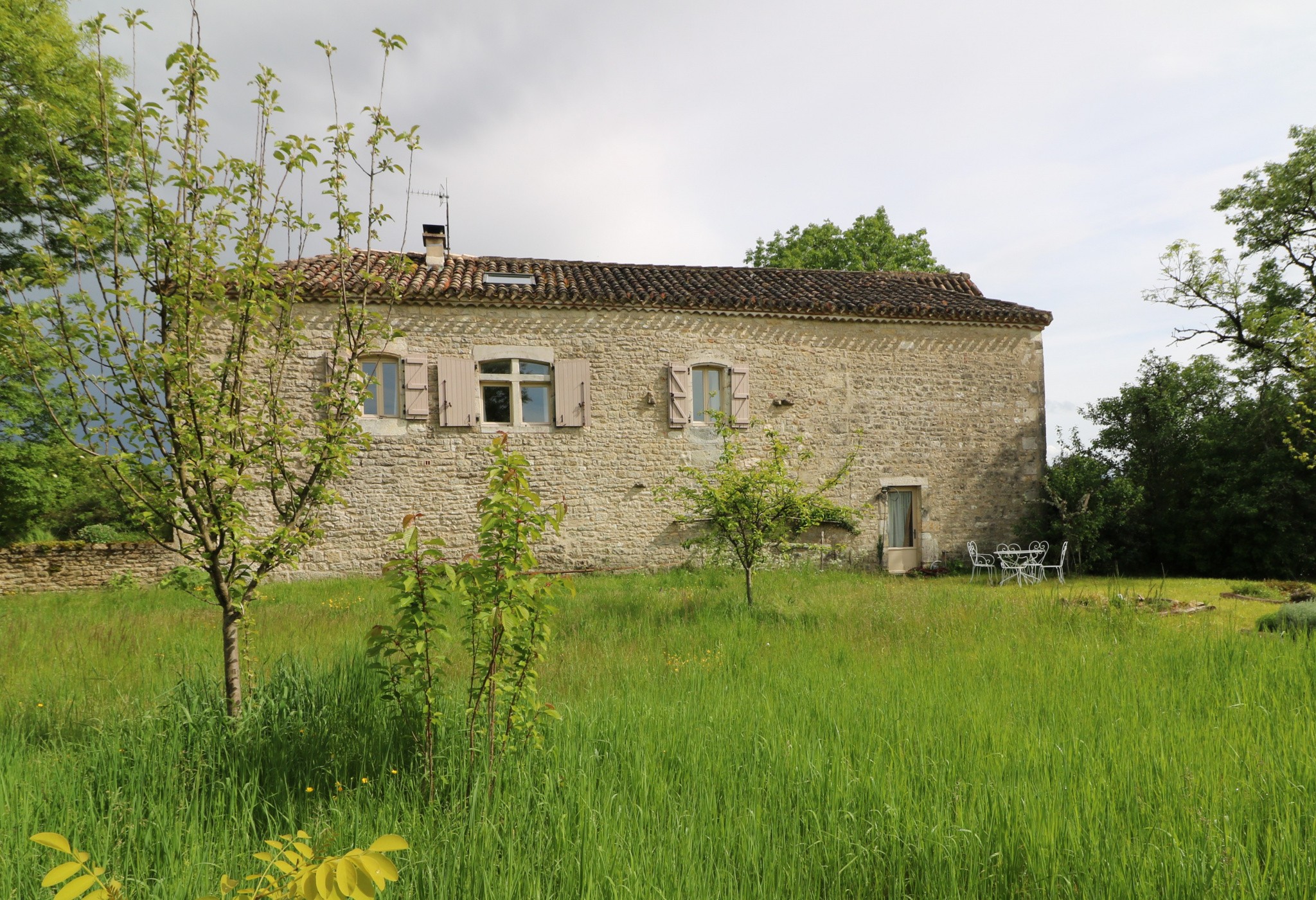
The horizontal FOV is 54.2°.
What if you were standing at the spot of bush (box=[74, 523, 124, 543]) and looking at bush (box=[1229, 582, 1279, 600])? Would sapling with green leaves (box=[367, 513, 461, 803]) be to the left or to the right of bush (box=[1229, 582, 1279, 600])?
right

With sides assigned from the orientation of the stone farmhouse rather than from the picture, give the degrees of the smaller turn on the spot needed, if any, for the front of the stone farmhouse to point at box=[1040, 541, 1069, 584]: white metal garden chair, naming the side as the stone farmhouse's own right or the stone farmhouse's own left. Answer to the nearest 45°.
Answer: approximately 90° to the stone farmhouse's own left

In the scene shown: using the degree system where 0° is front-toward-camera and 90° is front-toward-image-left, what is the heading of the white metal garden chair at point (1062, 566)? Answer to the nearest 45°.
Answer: approximately 90°

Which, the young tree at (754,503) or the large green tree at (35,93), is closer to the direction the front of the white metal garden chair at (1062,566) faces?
the large green tree

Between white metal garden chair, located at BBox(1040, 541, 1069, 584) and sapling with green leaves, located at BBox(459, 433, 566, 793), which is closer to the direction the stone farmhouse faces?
the sapling with green leaves

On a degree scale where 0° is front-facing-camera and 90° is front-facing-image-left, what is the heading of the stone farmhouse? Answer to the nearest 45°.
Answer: approximately 0°

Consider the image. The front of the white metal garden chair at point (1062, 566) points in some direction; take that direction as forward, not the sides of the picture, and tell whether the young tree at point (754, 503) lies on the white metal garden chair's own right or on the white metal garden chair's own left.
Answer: on the white metal garden chair's own left

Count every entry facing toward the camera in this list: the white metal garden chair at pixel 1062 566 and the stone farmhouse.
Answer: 1

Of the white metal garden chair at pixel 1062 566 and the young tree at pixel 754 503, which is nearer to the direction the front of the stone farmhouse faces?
the young tree

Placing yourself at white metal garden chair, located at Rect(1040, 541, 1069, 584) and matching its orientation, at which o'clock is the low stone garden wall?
The low stone garden wall is roughly at 11 o'clock from the white metal garden chair.

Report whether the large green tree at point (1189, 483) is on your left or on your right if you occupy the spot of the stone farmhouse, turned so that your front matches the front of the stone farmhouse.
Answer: on your left
